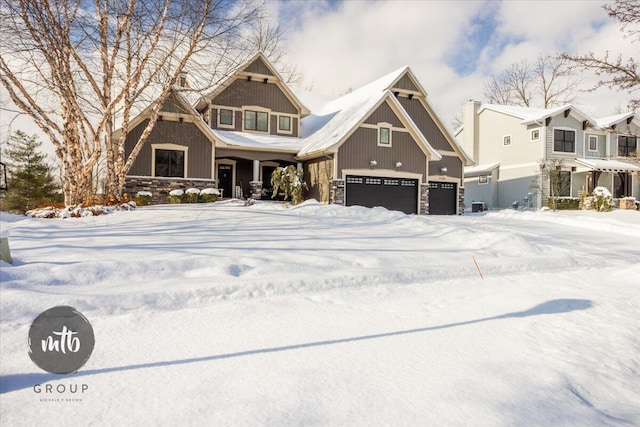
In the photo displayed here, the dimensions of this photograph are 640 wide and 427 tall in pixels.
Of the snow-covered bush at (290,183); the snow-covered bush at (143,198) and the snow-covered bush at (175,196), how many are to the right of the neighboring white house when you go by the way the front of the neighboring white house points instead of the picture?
3

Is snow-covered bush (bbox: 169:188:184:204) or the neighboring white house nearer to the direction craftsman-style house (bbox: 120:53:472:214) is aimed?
the snow-covered bush

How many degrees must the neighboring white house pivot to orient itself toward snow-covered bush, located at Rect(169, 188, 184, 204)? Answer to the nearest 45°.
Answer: approximately 90° to its right

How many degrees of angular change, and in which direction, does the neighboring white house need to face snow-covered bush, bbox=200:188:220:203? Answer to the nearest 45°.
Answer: approximately 90° to its right

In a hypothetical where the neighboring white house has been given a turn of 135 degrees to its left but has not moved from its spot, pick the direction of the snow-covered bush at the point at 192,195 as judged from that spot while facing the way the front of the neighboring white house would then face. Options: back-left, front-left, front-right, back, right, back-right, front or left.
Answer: back-left

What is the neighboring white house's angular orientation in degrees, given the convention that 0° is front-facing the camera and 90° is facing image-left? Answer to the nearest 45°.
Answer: approximately 315°

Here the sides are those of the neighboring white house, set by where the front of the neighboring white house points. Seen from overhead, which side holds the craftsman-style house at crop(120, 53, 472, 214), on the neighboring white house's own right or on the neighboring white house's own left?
on the neighboring white house's own right
